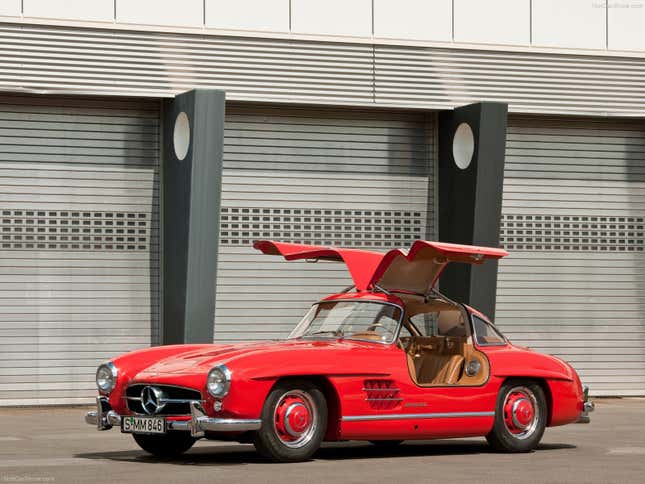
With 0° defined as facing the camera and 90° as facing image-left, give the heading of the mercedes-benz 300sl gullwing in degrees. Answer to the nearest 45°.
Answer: approximately 45°

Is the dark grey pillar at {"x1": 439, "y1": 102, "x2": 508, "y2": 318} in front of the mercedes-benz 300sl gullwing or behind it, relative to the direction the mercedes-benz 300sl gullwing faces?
behind

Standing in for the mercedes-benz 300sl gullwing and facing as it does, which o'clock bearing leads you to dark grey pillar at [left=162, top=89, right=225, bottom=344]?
The dark grey pillar is roughly at 4 o'clock from the mercedes-benz 300sl gullwing.
